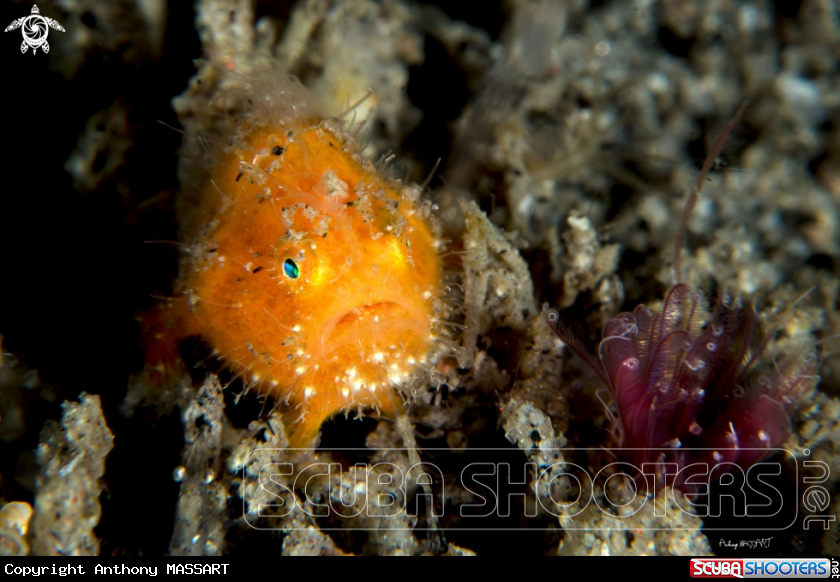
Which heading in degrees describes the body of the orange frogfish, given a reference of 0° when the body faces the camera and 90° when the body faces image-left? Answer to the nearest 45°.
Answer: approximately 315°

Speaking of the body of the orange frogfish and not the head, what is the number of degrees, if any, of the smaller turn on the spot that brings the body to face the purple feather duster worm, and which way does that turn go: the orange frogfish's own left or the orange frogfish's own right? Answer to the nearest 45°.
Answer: approximately 45° to the orange frogfish's own left
